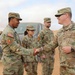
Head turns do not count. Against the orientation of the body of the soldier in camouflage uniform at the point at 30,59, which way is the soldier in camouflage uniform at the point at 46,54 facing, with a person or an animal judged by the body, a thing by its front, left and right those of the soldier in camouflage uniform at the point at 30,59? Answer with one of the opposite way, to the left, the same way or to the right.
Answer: the same way

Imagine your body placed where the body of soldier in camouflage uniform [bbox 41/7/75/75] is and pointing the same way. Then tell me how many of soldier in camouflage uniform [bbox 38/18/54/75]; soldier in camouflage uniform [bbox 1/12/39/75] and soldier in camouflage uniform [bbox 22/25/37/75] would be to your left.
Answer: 0

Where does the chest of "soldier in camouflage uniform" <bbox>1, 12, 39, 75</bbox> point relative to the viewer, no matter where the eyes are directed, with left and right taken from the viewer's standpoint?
facing to the right of the viewer

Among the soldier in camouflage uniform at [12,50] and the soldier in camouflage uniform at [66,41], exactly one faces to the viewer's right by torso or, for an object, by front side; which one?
the soldier in camouflage uniform at [12,50]

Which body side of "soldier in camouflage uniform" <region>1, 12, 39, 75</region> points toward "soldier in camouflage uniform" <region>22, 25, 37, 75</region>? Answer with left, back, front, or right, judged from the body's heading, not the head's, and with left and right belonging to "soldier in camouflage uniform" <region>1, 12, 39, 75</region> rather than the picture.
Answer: left

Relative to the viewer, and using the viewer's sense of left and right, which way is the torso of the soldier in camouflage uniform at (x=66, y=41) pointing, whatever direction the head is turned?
facing the viewer and to the left of the viewer

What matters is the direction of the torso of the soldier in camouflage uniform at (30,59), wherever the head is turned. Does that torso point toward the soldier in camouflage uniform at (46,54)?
no

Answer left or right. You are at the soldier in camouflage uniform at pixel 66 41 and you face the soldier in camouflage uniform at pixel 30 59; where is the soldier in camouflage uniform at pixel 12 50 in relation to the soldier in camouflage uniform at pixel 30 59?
left

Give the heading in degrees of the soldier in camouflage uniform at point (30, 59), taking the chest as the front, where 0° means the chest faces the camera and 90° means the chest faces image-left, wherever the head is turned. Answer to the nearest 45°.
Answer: approximately 315°

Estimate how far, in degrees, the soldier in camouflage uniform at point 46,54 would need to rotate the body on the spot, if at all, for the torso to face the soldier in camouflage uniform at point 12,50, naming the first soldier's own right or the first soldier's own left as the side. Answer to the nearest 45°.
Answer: approximately 45° to the first soldier's own right

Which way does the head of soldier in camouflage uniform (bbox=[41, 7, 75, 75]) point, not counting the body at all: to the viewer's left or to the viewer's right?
to the viewer's left

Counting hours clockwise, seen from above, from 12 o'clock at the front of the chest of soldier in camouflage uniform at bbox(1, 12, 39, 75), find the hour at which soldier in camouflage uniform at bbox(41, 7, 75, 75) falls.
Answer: soldier in camouflage uniform at bbox(41, 7, 75, 75) is roughly at 1 o'clock from soldier in camouflage uniform at bbox(1, 12, 39, 75).

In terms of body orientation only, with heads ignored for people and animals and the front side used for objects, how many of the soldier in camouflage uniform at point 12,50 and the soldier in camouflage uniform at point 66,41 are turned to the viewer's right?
1

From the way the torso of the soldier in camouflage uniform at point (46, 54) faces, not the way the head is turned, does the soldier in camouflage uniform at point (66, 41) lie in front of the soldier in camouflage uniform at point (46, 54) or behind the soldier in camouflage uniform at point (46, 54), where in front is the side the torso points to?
in front

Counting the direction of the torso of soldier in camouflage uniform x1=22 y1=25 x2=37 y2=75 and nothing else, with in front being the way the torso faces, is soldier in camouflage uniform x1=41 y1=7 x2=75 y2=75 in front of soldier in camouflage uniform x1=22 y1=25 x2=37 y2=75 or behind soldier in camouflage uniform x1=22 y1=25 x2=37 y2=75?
in front
